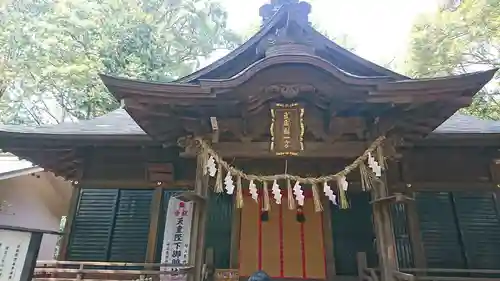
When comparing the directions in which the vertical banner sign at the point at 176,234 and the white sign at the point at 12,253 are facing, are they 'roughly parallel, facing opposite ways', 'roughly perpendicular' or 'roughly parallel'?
roughly parallel

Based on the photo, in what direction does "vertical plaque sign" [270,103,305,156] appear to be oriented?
toward the camera

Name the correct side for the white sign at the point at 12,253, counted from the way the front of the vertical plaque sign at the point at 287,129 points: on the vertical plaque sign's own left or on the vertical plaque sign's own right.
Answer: on the vertical plaque sign's own right

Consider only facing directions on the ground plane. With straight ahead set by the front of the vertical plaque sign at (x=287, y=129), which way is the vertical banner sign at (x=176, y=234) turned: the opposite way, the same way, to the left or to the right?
the same way

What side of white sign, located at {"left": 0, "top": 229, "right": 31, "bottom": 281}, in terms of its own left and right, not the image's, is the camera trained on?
front

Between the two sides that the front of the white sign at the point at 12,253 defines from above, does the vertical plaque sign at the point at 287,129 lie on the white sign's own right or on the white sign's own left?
on the white sign's own left

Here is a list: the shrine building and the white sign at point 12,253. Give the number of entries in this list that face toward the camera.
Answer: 2

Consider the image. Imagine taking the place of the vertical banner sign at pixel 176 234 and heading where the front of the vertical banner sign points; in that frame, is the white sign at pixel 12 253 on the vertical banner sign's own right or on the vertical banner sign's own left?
on the vertical banner sign's own right

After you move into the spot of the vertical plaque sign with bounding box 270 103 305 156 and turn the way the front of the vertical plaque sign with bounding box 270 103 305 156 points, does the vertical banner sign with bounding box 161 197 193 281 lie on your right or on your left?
on your right

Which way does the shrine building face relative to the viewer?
toward the camera
